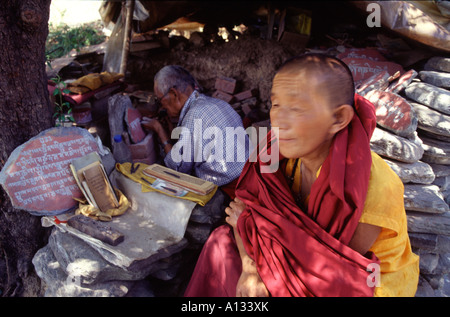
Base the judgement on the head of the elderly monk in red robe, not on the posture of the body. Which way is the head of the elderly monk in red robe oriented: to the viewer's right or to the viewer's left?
to the viewer's left

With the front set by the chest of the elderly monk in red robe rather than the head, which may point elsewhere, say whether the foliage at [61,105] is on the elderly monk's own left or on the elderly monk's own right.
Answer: on the elderly monk's own right

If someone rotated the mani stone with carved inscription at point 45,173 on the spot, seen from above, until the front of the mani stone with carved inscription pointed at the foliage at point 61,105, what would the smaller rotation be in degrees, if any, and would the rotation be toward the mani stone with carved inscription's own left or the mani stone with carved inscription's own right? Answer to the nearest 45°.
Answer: approximately 180°

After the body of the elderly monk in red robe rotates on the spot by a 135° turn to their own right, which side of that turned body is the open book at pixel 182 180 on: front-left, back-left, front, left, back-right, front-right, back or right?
front-left

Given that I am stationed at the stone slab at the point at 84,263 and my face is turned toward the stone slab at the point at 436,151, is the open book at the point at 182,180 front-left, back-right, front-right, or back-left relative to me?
front-left

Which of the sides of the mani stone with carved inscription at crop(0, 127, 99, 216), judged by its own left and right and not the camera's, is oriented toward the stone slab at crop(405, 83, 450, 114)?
left

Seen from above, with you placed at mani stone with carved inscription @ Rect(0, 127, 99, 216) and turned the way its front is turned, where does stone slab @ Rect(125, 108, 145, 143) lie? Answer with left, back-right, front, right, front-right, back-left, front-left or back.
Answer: back-left

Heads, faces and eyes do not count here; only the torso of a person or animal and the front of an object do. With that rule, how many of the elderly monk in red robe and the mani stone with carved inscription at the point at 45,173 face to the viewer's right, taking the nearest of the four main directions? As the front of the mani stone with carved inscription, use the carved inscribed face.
0

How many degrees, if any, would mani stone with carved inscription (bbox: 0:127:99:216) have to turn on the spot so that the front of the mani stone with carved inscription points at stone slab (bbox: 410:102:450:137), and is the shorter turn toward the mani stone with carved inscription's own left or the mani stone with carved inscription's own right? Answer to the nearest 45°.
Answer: approximately 90° to the mani stone with carved inscription's own left

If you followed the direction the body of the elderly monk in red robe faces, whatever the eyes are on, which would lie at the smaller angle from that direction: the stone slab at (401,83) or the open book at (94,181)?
the open book

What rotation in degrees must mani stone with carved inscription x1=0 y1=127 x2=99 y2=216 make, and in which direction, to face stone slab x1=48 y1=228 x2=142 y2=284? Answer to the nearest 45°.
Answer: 0° — it already faces it

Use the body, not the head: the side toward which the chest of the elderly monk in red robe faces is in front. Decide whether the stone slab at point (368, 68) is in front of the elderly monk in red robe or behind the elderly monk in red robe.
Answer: behind

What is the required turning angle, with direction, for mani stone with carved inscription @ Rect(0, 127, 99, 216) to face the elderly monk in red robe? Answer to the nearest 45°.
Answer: approximately 45° to its left

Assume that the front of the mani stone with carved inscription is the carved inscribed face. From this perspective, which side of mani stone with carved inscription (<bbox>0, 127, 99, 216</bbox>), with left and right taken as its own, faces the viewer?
front

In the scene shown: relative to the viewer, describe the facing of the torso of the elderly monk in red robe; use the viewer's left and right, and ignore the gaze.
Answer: facing the viewer and to the left of the viewer

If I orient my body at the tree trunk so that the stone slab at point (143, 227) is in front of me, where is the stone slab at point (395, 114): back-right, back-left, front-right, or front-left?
front-left
